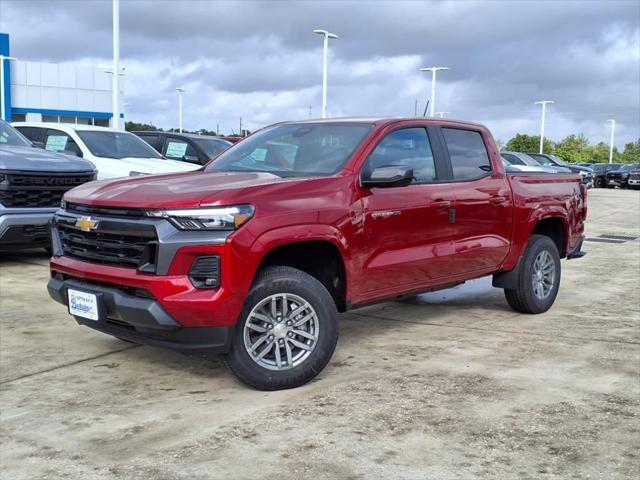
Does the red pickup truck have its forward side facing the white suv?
no

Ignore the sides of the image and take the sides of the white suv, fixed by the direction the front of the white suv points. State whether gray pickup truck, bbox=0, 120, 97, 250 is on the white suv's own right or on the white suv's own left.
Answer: on the white suv's own right

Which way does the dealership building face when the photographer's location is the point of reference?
facing the viewer and to the right of the viewer

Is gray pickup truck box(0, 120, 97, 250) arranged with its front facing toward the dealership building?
no

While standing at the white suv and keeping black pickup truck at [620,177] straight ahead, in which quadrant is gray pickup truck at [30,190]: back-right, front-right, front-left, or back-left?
back-right

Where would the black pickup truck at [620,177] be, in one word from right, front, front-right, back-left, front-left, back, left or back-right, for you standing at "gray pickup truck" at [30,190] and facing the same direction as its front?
left

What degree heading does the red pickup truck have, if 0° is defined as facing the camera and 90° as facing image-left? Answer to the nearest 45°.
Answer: approximately 45°

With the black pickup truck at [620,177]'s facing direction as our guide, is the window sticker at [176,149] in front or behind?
in front

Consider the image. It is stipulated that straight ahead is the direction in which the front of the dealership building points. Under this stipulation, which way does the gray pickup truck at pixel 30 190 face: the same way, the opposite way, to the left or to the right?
the same way

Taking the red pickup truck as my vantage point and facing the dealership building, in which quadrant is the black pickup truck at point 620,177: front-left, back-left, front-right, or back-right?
front-right

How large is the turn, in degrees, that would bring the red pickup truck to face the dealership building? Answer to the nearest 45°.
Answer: approximately 135° to its right

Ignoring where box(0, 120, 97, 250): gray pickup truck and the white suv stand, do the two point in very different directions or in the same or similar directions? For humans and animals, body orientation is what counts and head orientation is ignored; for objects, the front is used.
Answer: same or similar directions

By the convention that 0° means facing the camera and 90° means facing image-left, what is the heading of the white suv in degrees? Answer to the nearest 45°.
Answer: approximately 315°

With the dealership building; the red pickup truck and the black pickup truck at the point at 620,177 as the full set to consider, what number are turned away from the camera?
0

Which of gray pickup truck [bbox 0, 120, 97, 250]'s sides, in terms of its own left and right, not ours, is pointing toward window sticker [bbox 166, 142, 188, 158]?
left

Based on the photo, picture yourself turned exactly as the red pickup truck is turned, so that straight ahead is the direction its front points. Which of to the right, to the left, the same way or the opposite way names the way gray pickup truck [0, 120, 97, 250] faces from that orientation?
to the left
